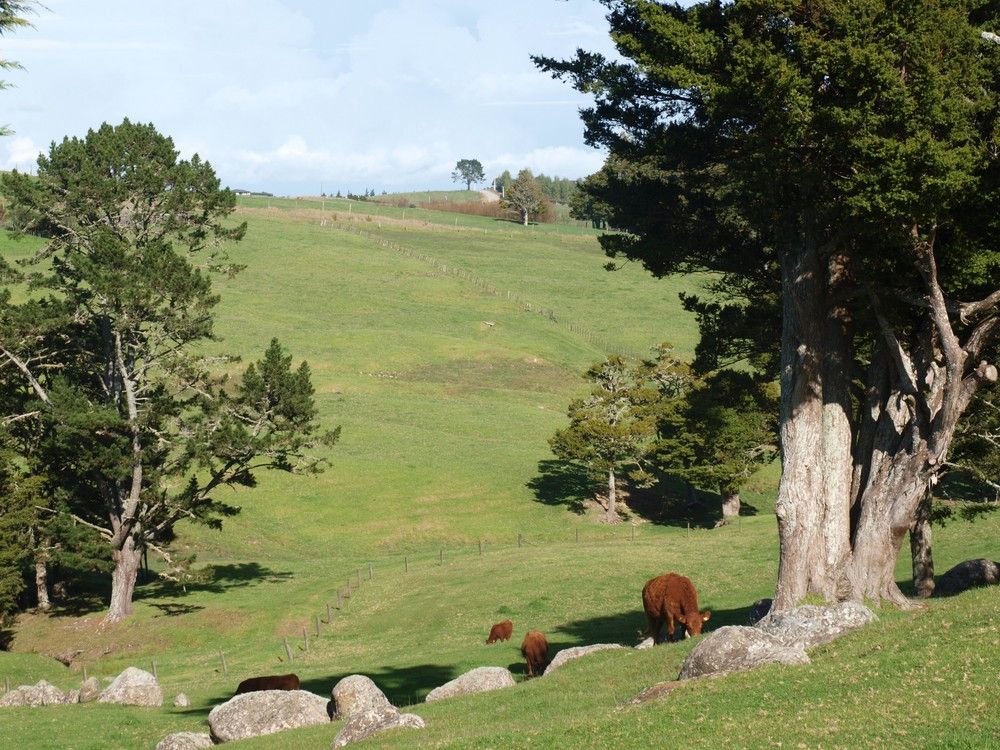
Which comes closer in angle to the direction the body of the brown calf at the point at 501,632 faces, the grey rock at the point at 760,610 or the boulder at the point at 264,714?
the boulder

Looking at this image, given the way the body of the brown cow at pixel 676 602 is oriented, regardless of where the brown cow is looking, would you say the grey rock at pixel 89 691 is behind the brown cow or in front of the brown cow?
behind

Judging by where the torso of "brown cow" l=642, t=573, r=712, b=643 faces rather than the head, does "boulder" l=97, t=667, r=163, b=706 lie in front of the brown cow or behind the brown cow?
behind

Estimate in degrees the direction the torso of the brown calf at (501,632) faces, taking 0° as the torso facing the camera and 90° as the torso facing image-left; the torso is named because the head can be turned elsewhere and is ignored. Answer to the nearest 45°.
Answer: approximately 90°

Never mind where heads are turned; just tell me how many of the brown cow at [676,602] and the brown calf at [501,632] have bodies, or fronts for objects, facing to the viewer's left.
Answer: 1

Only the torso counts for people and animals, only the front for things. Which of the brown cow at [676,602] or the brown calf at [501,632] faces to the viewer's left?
the brown calf

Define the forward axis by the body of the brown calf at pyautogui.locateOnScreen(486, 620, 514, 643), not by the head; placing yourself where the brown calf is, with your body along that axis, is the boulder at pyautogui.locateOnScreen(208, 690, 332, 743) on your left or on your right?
on your left
